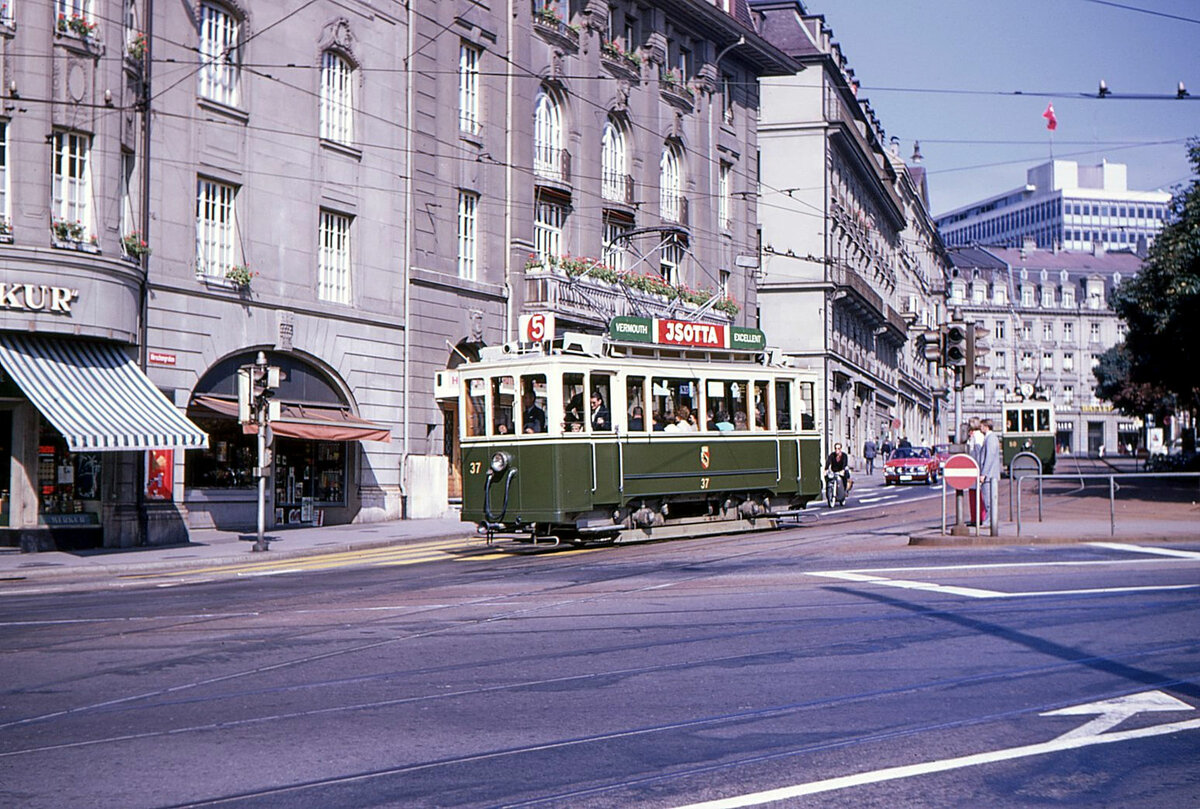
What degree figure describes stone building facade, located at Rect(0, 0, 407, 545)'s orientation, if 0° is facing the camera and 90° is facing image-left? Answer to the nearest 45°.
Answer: approximately 315°

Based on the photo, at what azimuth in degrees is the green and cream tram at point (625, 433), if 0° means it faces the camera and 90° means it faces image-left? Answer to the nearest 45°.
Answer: approximately 45°

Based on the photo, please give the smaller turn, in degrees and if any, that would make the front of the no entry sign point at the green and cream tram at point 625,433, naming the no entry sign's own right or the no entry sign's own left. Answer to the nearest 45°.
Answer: approximately 90° to the no entry sign's own right

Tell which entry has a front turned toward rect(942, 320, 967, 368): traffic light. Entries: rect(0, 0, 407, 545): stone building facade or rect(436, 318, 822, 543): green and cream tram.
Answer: the stone building facade

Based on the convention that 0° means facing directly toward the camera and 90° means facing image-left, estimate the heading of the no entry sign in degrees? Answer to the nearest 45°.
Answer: approximately 0°
